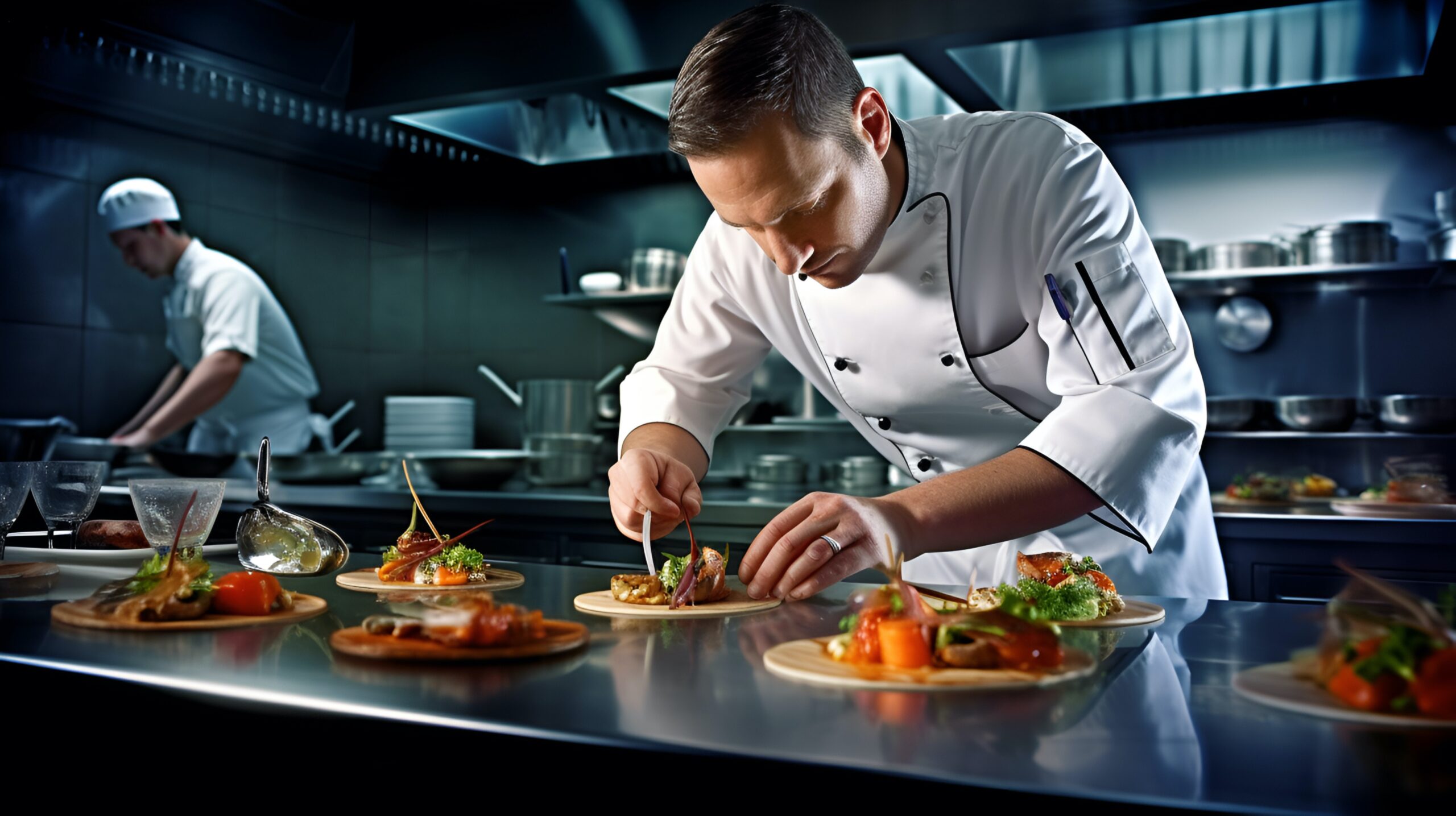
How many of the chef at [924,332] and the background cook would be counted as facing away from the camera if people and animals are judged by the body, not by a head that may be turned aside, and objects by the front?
0

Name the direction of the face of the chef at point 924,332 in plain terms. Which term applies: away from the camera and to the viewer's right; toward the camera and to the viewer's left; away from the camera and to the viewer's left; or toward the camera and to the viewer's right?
toward the camera and to the viewer's left

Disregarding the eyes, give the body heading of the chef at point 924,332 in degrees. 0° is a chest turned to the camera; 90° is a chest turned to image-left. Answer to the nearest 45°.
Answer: approximately 45°

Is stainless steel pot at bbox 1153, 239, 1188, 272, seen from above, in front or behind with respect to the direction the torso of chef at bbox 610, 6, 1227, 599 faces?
behind

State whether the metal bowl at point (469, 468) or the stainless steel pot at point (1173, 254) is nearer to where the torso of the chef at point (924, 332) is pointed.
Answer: the metal bowl

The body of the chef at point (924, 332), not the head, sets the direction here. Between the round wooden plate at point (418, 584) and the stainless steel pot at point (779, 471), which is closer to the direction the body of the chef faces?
the round wooden plate

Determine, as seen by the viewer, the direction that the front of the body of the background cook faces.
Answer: to the viewer's left

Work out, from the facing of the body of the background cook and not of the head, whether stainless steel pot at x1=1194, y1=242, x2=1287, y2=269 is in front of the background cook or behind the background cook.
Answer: behind

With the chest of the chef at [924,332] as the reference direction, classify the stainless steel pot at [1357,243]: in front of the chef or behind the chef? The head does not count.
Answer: behind

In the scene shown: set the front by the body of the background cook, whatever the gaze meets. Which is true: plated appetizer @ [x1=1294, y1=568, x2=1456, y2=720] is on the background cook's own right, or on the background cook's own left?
on the background cook's own left
